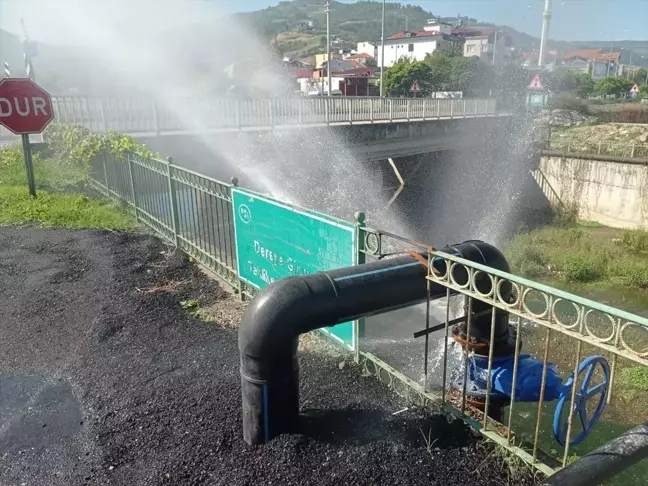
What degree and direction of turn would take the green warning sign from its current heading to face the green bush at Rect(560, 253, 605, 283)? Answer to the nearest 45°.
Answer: approximately 180°

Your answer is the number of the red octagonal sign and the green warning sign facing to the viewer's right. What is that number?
0

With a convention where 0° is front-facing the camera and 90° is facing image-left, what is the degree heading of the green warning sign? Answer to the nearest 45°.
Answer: approximately 45°

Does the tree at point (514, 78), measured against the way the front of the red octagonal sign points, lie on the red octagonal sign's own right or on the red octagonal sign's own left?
on the red octagonal sign's own left

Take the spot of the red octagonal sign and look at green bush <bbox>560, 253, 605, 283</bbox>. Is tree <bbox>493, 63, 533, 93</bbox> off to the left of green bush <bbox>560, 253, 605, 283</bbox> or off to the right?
left

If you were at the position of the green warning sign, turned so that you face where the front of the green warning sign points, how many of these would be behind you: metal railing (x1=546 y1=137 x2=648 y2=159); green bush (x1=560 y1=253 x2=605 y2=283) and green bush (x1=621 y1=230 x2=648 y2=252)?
3

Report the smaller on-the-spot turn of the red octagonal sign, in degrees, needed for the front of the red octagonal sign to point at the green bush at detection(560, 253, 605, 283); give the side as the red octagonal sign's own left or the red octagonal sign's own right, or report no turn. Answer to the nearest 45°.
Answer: approximately 90° to the red octagonal sign's own left

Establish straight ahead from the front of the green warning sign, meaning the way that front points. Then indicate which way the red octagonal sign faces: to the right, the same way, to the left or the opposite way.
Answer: to the left

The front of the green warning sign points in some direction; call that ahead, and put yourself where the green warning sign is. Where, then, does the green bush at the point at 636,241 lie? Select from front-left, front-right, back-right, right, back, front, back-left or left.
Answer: back

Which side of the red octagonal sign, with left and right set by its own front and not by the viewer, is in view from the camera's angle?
front

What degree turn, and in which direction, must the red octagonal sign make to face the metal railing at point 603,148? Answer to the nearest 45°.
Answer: approximately 90° to its left

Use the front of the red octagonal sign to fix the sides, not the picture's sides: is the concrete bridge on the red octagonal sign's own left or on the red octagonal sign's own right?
on the red octagonal sign's own left

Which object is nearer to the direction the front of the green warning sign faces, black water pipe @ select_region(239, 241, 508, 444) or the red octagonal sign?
the black water pipe

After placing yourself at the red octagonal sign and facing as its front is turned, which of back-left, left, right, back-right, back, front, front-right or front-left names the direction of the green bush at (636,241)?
left

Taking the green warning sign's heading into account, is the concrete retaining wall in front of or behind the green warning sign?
behind

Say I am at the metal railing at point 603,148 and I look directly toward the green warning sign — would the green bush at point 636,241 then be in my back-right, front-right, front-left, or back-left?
front-left

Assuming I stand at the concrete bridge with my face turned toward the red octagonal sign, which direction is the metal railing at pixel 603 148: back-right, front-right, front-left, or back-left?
back-left
